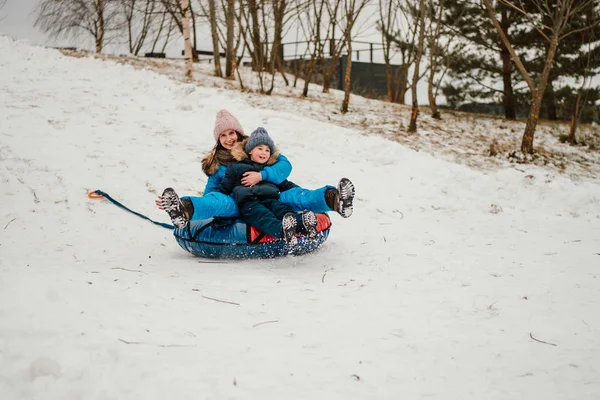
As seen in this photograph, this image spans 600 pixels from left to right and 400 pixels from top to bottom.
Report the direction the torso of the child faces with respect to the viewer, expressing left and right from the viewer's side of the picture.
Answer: facing the viewer and to the right of the viewer

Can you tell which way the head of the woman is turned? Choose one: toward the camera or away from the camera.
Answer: toward the camera

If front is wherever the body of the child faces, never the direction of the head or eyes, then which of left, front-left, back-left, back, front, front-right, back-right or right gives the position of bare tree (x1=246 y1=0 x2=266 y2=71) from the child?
back-left
